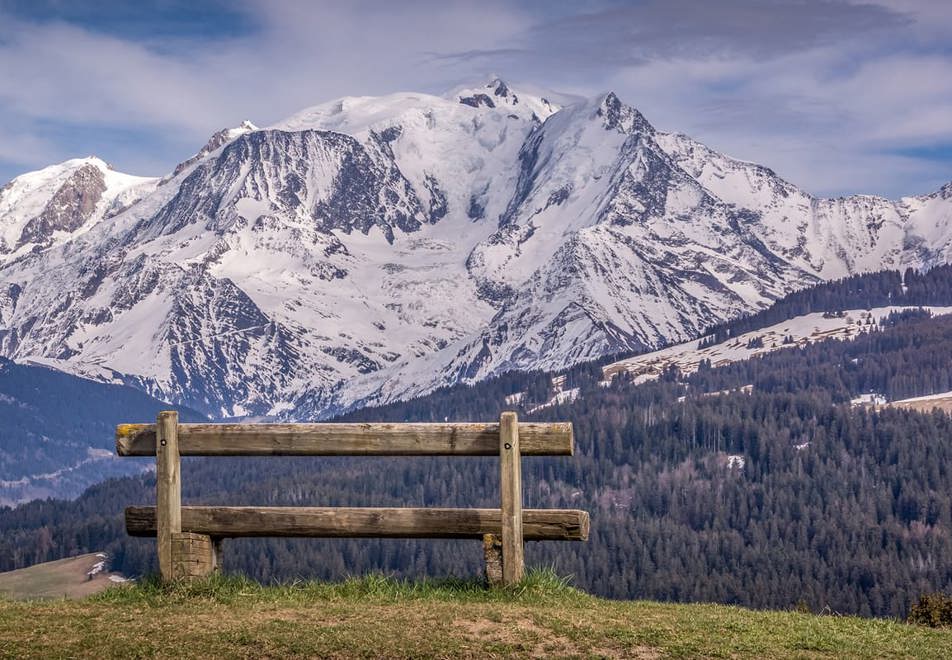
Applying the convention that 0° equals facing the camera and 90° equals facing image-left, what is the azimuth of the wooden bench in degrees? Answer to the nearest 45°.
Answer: approximately 180°
